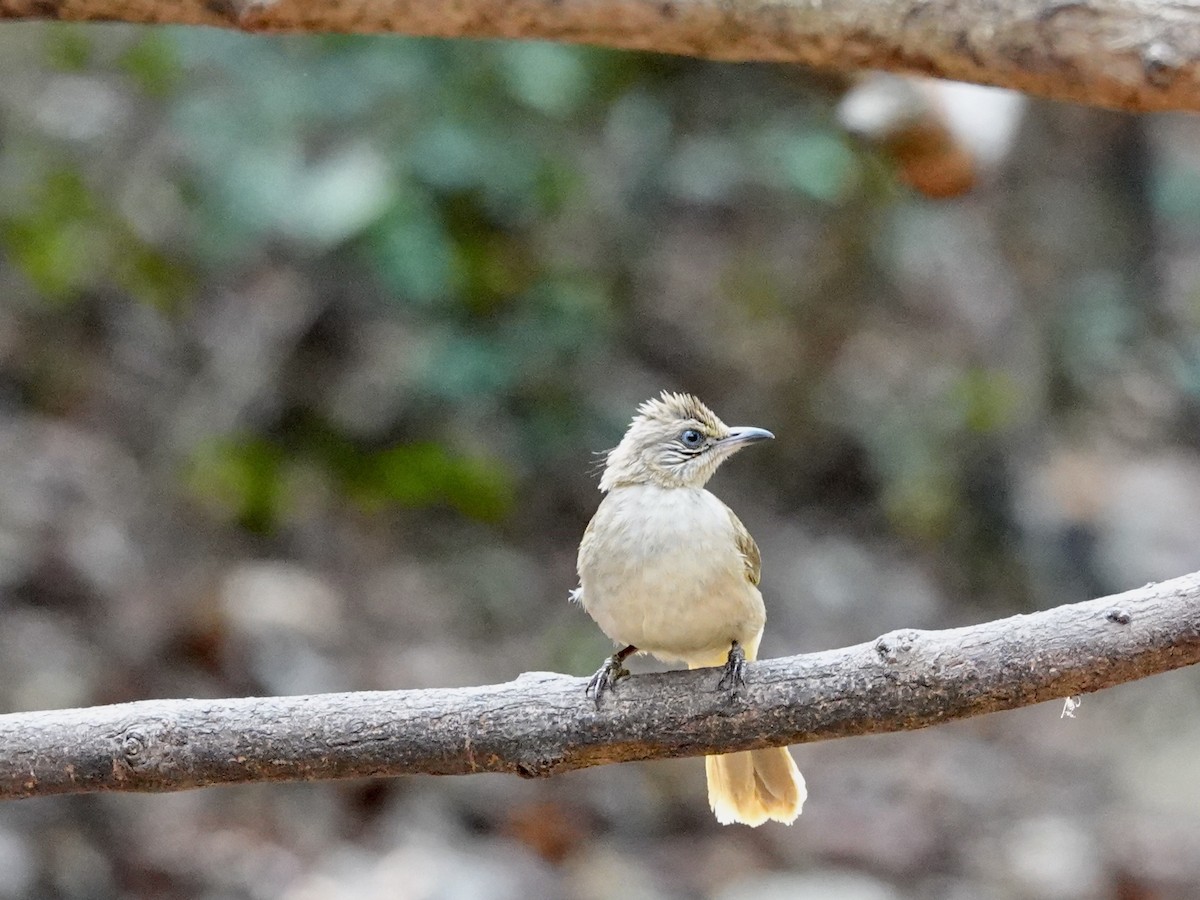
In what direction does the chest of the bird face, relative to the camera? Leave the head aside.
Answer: toward the camera
